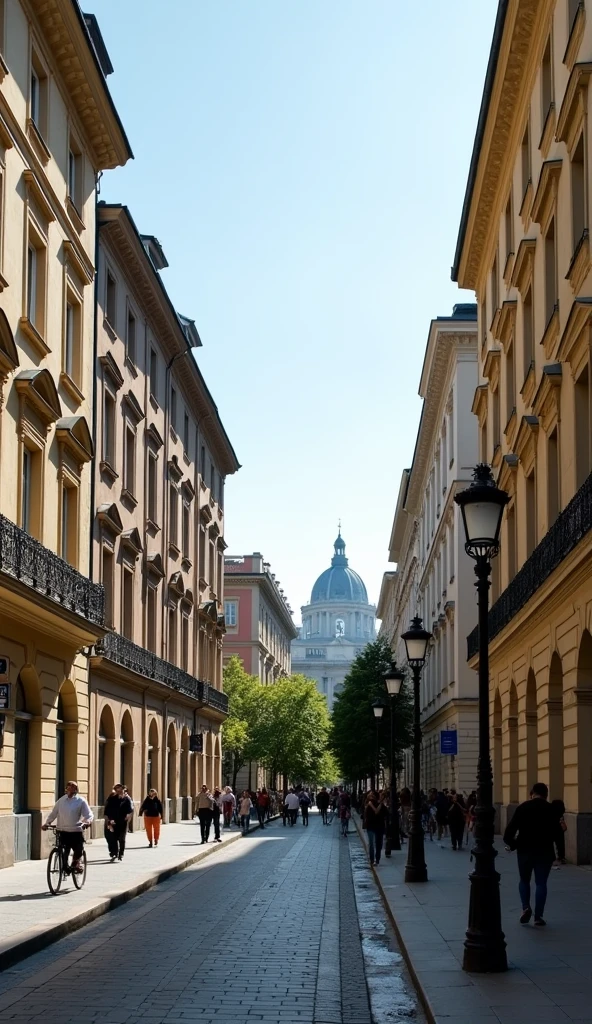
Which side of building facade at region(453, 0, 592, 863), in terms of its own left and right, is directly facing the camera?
left

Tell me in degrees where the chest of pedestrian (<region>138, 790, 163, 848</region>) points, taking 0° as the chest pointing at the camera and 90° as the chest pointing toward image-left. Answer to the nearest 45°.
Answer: approximately 0°

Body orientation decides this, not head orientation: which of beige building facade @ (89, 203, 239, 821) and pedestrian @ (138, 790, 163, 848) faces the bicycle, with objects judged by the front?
the pedestrian

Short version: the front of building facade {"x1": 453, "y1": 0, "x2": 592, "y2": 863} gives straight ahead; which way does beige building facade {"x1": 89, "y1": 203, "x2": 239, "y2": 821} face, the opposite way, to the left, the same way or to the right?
the opposite way

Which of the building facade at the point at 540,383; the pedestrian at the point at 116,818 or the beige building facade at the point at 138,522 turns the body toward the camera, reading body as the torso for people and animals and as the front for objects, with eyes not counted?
the pedestrian

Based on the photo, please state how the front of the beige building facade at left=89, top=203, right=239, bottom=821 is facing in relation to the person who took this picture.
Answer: facing to the right of the viewer

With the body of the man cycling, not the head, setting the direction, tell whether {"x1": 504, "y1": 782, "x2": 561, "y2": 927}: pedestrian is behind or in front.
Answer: in front

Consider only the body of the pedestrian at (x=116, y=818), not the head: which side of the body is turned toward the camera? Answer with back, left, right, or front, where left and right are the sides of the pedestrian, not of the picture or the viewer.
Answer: front

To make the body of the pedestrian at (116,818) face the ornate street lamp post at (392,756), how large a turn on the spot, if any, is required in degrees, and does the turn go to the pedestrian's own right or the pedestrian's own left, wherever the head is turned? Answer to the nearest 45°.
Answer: approximately 135° to the pedestrian's own left

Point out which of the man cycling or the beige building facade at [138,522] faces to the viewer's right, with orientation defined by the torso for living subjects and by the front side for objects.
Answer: the beige building facade

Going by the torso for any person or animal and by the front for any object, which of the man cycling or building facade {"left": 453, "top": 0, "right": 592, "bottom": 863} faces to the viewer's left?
the building facade

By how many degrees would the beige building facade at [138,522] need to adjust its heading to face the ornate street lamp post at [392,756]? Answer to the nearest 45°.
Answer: approximately 45° to its right
